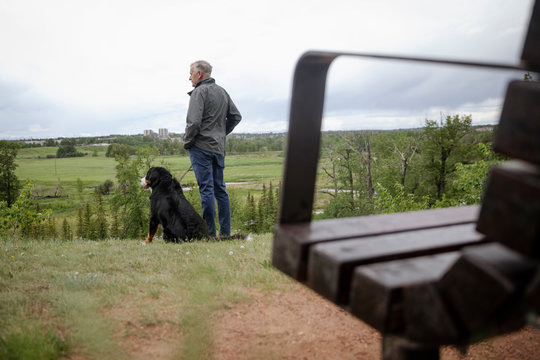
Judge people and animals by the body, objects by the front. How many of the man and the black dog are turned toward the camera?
0

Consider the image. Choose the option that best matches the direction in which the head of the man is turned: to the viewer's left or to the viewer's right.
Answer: to the viewer's left

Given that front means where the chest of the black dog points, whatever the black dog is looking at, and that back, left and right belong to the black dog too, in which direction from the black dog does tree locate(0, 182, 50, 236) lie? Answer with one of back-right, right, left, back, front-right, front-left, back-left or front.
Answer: front-right

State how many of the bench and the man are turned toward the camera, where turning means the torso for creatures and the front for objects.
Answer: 0

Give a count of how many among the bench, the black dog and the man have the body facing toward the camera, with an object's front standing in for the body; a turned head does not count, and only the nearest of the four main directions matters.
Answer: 0

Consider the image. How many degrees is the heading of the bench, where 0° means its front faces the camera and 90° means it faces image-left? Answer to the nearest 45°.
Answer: approximately 135°

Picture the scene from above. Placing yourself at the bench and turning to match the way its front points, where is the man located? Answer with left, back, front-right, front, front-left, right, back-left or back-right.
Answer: front

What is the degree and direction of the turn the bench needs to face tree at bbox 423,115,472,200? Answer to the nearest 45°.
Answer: approximately 45° to its right

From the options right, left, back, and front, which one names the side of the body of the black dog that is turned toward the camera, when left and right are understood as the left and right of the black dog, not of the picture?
left
